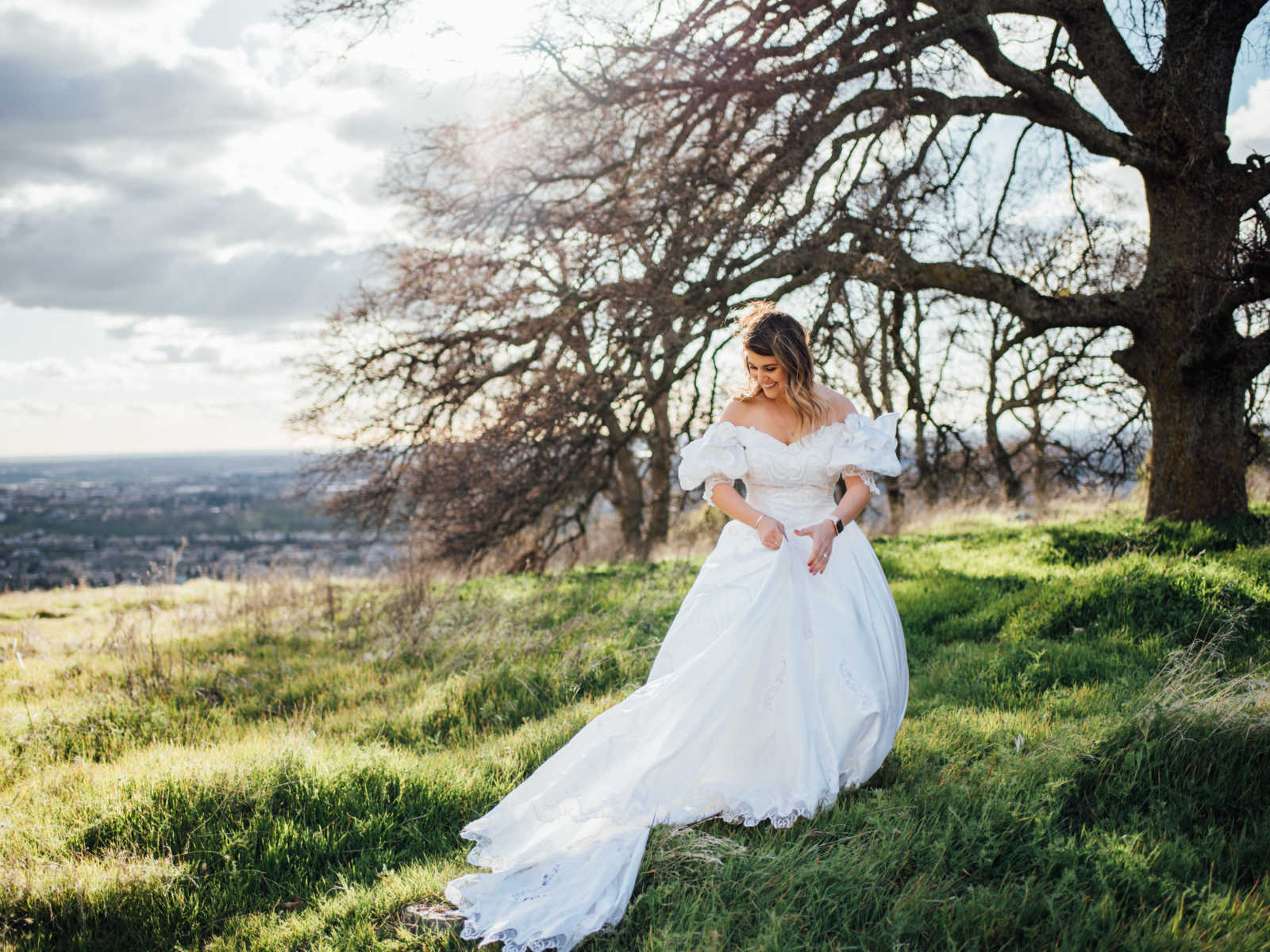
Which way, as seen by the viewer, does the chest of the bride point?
toward the camera

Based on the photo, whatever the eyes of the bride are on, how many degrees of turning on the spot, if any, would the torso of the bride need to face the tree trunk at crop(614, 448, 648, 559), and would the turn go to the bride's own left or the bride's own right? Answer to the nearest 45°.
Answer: approximately 180°

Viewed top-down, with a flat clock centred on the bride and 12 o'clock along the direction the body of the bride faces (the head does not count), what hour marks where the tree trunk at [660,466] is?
The tree trunk is roughly at 6 o'clock from the bride.

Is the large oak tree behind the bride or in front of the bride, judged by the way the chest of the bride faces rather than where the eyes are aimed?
behind
